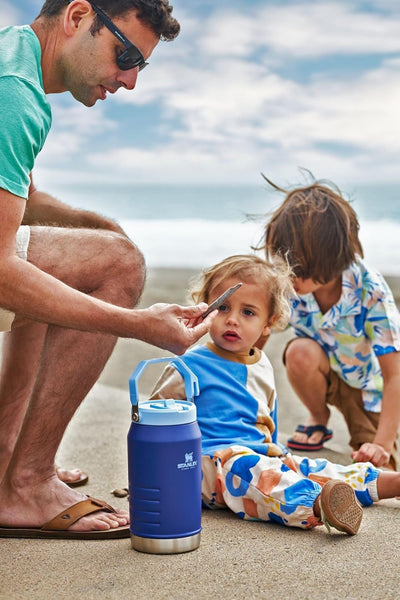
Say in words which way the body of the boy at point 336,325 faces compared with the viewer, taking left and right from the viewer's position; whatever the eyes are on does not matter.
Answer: facing the viewer and to the left of the viewer

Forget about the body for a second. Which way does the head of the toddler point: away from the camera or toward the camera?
toward the camera

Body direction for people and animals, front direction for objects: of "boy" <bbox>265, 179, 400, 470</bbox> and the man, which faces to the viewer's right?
the man

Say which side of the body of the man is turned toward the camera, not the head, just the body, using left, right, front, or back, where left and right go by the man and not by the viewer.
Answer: right

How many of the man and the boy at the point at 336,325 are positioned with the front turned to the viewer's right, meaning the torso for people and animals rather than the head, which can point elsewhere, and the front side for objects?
1

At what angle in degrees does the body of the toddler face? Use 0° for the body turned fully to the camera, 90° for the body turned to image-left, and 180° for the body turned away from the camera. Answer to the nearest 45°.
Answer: approximately 315°

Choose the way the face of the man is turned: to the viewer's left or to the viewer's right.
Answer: to the viewer's right

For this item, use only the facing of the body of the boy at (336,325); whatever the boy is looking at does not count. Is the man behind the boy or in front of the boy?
in front
